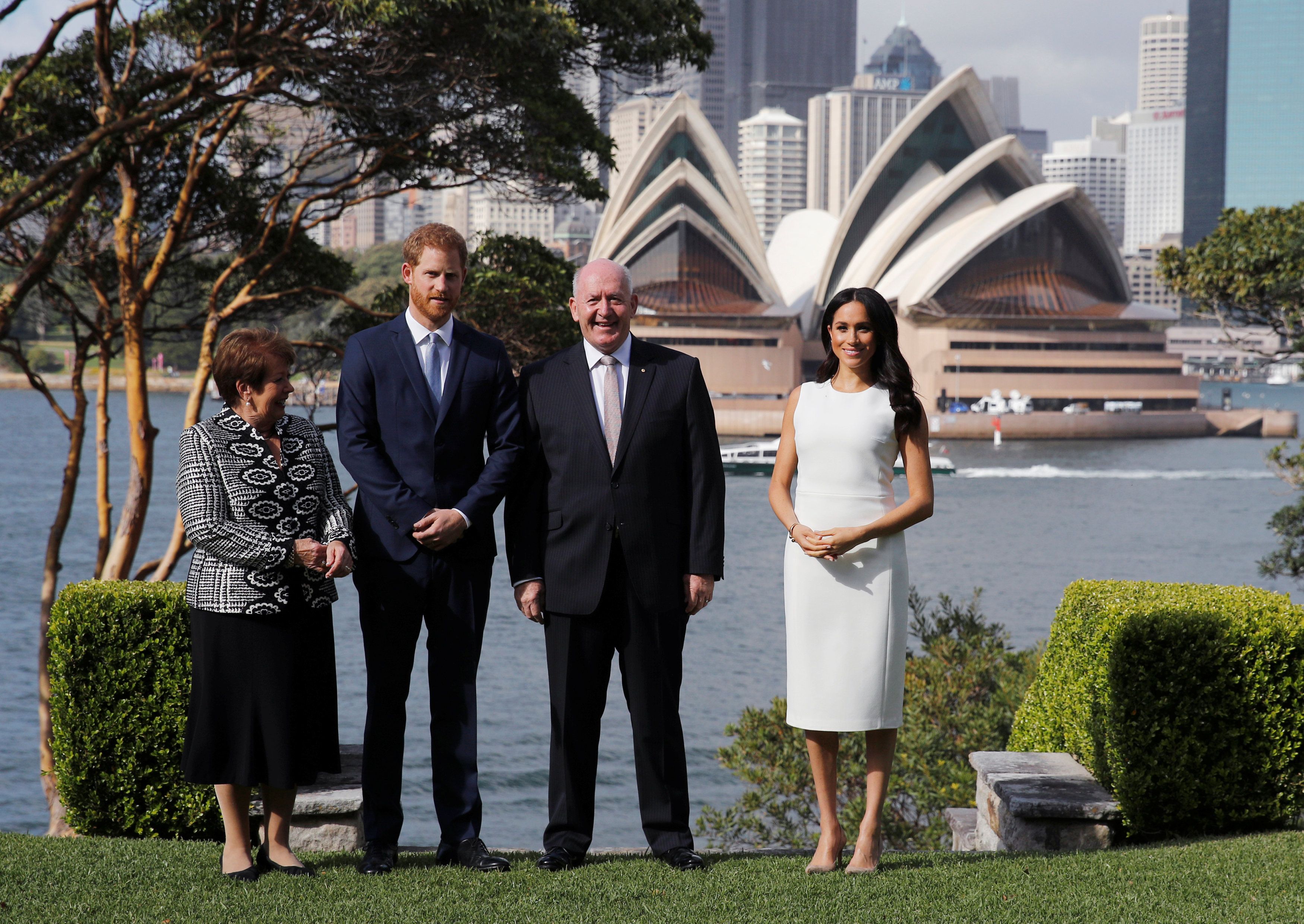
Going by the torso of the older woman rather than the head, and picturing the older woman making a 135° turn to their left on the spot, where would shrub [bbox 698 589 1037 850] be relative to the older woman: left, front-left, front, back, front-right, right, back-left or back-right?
front-right

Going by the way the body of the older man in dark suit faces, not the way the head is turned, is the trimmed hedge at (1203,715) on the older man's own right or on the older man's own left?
on the older man's own left

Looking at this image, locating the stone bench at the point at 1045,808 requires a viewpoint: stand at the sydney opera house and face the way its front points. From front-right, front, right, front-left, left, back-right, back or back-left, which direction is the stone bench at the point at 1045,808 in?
front

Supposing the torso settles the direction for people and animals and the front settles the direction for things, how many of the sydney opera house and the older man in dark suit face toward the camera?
2

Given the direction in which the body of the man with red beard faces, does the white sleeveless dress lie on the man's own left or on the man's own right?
on the man's own left

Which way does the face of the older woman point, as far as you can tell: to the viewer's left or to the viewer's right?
to the viewer's right

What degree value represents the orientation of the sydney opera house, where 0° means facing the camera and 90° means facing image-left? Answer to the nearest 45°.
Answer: approximately 0°

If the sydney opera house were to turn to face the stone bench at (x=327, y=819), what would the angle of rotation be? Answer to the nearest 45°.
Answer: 0° — it already faces it

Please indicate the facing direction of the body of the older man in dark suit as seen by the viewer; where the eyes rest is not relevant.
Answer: toward the camera

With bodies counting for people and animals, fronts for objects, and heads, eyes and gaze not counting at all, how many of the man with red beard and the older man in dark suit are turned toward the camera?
2

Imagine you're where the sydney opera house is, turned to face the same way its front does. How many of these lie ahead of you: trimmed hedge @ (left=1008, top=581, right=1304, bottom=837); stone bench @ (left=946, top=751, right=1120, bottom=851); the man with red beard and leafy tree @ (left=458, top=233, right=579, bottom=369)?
4
